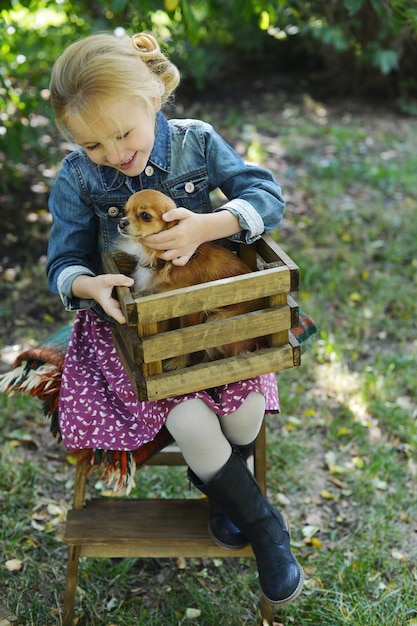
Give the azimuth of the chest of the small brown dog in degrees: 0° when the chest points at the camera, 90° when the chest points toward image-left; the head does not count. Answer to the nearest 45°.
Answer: approximately 90°

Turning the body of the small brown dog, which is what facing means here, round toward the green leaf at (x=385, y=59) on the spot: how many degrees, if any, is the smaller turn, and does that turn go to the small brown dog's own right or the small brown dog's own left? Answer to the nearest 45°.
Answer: approximately 90° to the small brown dog's own right
